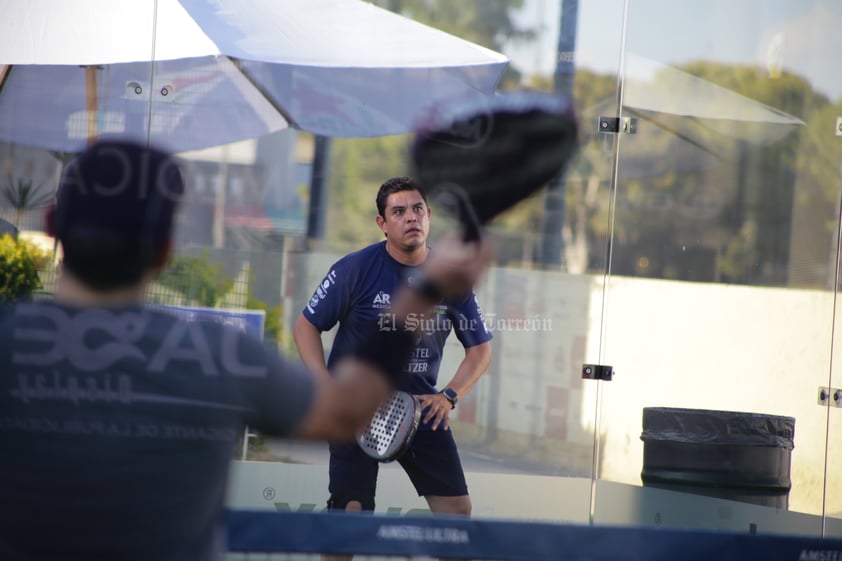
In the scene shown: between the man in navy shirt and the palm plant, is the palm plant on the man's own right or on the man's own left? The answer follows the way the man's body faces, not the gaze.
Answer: on the man's own right

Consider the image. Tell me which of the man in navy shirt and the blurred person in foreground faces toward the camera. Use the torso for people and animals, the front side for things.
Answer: the man in navy shirt

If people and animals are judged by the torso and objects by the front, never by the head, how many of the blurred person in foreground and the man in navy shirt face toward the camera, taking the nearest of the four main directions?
1

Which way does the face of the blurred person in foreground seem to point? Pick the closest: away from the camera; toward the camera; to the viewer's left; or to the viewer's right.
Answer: away from the camera

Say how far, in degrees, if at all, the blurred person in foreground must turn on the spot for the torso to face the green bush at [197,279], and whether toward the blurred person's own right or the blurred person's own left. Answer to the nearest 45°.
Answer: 0° — they already face it

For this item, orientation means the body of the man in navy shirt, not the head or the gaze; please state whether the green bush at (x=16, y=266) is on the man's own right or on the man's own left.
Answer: on the man's own right

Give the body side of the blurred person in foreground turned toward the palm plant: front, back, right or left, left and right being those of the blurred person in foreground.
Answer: front

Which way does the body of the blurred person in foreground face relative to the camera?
away from the camera

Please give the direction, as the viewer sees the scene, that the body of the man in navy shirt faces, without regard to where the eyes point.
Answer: toward the camera

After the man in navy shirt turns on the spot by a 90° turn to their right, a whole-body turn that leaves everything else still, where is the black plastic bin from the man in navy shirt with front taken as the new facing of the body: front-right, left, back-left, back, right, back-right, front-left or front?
back

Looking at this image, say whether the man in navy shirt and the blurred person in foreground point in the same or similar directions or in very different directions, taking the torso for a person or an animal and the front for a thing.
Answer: very different directions

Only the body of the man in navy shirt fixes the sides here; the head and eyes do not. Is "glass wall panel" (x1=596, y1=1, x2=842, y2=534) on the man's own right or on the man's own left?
on the man's own left

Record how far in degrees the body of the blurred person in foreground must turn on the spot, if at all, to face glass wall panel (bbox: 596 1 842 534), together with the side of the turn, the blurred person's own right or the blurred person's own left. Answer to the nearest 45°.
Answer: approximately 45° to the blurred person's own right
